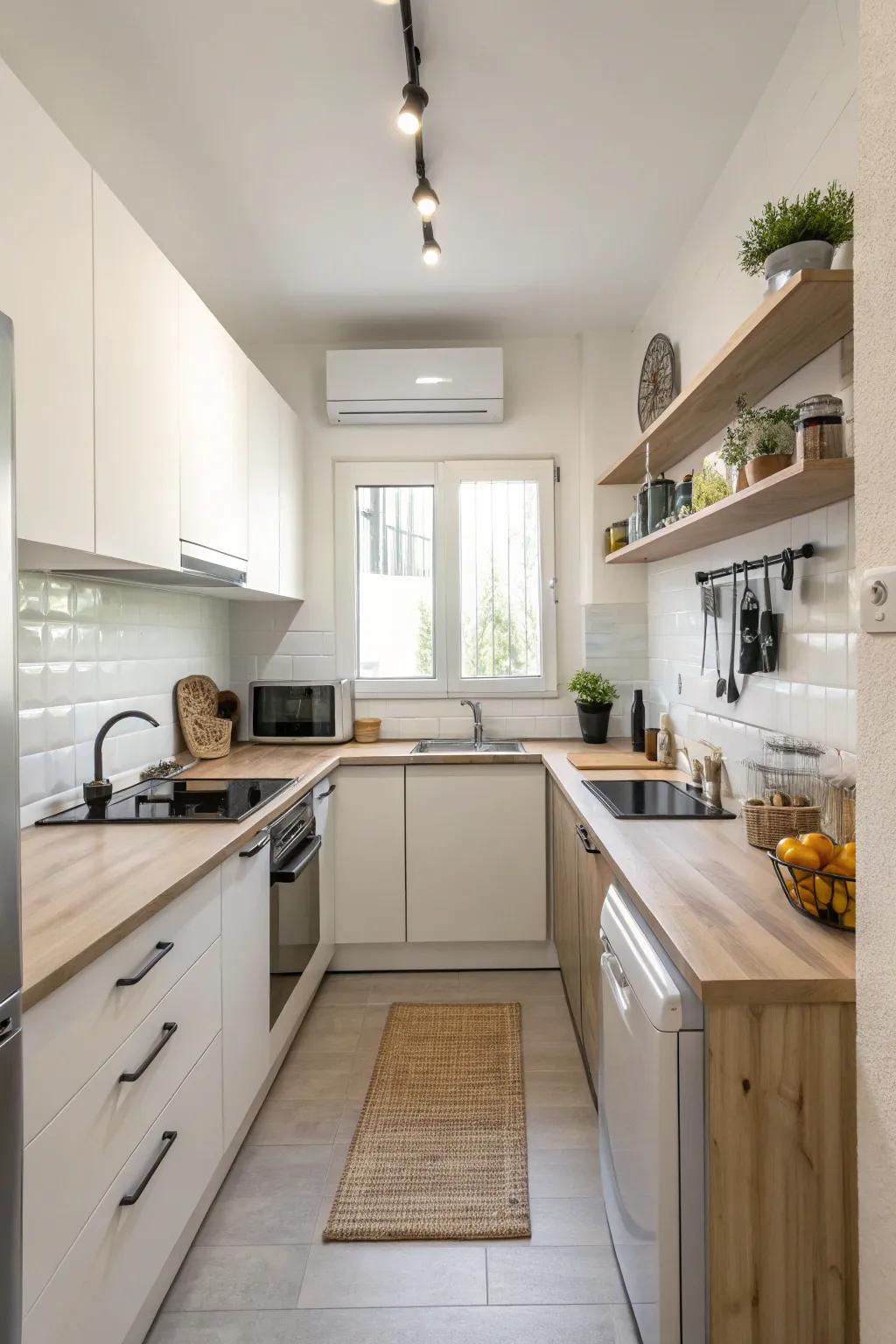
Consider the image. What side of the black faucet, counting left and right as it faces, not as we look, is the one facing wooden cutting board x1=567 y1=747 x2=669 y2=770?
front

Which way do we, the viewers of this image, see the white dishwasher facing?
facing to the left of the viewer

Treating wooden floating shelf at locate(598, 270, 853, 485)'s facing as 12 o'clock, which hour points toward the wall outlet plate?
The wall outlet plate is roughly at 9 o'clock from the wooden floating shelf.

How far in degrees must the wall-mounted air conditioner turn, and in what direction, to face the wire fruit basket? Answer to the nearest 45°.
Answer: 0° — it already faces it

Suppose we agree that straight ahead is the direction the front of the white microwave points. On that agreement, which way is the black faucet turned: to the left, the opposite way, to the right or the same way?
to the left

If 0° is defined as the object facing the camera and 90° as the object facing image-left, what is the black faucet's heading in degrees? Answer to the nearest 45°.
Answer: approximately 270°

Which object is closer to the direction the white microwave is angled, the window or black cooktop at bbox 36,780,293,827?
the black cooktop

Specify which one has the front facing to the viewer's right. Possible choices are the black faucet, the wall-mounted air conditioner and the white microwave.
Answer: the black faucet

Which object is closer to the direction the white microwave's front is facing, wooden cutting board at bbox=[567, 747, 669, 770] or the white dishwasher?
the white dishwasher

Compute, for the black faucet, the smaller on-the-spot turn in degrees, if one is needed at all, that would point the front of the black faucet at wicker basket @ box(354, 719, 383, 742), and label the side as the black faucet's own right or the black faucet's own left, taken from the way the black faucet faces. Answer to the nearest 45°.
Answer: approximately 45° to the black faucet's own left

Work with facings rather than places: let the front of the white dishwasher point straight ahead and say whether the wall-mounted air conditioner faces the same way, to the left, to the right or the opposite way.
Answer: to the left

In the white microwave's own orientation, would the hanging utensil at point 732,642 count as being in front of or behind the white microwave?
in front

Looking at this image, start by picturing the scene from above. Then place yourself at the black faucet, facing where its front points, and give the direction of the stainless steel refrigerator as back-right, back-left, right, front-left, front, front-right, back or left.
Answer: right

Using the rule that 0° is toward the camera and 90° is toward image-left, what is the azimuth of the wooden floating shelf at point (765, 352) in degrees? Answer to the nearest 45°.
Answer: approximately 90°
